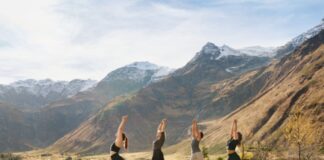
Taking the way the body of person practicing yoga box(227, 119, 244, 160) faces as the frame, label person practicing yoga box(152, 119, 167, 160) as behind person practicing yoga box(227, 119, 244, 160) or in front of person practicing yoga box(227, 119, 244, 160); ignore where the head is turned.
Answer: in front

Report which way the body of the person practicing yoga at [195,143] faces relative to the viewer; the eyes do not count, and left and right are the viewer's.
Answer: facing to the left of the viewer

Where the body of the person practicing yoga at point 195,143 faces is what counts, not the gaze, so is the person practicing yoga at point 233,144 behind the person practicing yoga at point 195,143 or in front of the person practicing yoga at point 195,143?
behind

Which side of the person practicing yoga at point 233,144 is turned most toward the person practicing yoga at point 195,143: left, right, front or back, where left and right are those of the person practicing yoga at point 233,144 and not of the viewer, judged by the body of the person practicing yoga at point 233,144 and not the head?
front

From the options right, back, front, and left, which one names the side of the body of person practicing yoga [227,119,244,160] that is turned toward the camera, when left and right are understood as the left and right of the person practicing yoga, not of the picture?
left

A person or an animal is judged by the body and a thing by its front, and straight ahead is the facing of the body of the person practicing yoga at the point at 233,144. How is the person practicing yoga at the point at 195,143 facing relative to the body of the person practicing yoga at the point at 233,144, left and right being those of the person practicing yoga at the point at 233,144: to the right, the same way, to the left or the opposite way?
the same way

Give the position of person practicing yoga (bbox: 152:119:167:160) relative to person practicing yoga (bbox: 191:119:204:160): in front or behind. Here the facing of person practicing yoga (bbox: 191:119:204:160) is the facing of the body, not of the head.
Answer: in front
